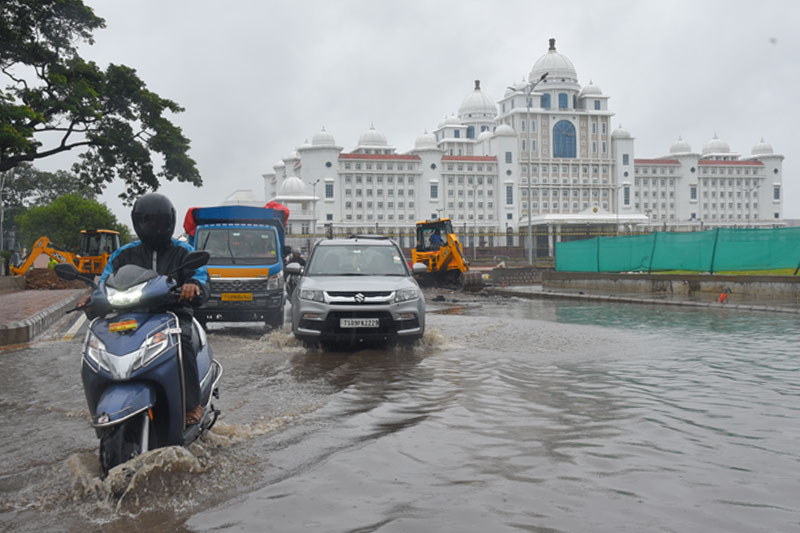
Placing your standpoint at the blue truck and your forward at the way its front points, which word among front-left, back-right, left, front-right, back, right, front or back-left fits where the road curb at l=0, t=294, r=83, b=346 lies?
right

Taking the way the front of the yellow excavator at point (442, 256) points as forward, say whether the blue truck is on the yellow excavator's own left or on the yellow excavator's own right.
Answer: on the yellow excavator's own right

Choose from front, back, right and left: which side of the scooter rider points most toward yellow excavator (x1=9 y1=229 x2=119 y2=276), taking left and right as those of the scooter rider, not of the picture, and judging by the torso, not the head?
back

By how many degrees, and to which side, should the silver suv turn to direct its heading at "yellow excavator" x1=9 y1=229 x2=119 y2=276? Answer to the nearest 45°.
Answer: approximately 135° to its right

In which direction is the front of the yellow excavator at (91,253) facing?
to the viewer's right

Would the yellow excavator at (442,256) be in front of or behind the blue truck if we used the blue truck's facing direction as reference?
behind

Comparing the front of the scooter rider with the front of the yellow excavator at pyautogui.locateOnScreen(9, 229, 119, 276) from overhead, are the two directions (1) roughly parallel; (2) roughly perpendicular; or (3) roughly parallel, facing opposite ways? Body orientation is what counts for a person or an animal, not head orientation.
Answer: roughly perpendicular

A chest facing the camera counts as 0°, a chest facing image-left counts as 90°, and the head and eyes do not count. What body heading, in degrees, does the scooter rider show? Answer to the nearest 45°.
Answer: approximately 0°

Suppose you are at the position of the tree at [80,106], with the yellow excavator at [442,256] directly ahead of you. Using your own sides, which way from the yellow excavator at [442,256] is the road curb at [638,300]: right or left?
right
